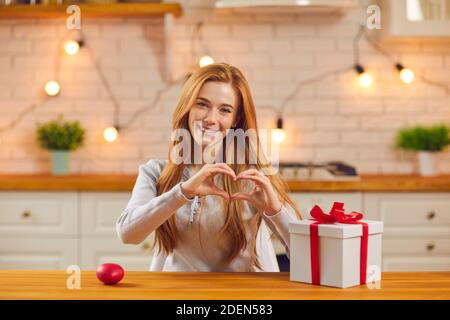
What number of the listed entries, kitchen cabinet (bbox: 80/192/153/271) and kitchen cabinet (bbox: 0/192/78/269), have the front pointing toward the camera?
2

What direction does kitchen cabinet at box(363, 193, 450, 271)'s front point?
toward the camera

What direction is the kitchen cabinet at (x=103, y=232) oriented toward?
toward the camera

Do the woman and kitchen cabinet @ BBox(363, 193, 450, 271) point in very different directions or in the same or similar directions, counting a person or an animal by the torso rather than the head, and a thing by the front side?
same or similar directions

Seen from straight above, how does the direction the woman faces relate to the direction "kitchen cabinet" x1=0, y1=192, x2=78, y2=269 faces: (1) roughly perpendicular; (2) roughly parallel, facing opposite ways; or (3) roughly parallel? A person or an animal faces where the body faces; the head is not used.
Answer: roughly parallel

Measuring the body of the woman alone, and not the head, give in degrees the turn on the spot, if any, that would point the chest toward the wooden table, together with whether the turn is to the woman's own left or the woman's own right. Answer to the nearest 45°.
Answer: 0° — they already face it

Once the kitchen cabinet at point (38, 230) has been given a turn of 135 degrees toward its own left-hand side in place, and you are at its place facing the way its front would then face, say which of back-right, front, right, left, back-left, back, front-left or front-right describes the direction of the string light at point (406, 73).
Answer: front-right

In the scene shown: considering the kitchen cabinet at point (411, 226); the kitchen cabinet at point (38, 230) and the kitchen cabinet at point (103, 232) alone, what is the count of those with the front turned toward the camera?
3
